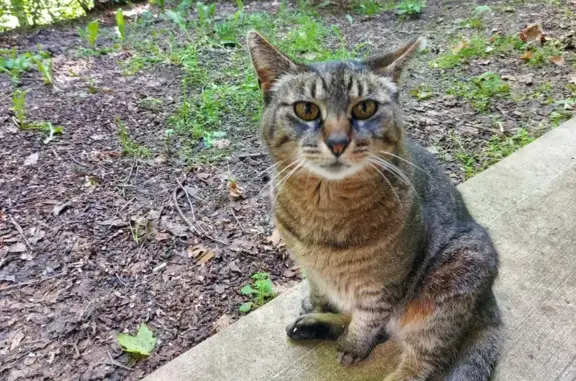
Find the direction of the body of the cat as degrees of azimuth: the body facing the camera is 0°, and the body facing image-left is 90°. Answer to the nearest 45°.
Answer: approximately 45°

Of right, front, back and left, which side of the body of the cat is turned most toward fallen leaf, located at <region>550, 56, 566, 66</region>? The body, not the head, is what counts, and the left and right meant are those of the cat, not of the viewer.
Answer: back

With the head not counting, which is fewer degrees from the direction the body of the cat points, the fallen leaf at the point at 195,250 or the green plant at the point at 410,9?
the fallen leaf

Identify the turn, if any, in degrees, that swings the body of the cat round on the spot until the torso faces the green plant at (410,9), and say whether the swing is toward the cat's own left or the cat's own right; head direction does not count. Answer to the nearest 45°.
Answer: approximately 135° to the cat's own right

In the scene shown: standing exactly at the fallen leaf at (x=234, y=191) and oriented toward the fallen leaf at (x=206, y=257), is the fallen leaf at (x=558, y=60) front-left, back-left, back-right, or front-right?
back-left

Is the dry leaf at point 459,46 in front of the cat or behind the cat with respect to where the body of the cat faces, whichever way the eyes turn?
behind

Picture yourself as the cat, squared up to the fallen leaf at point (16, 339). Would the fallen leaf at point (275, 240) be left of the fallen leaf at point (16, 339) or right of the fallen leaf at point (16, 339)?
right

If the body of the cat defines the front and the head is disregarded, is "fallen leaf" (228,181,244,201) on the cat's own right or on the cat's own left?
on the cat's own right

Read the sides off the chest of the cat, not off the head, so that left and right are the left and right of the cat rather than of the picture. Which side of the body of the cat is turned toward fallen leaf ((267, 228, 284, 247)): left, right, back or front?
right

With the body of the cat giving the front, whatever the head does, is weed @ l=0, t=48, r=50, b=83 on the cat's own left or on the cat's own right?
on the cat's own right

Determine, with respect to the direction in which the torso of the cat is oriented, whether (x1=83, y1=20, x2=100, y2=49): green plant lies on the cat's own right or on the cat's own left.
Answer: on the cat's own right

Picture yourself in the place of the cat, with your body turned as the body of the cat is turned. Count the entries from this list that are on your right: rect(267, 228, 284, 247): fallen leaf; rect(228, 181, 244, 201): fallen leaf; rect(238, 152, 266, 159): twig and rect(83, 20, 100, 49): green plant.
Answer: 4

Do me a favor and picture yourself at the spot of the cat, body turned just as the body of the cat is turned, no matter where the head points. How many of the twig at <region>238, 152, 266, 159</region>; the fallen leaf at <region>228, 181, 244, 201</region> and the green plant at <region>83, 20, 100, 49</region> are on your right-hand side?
3
